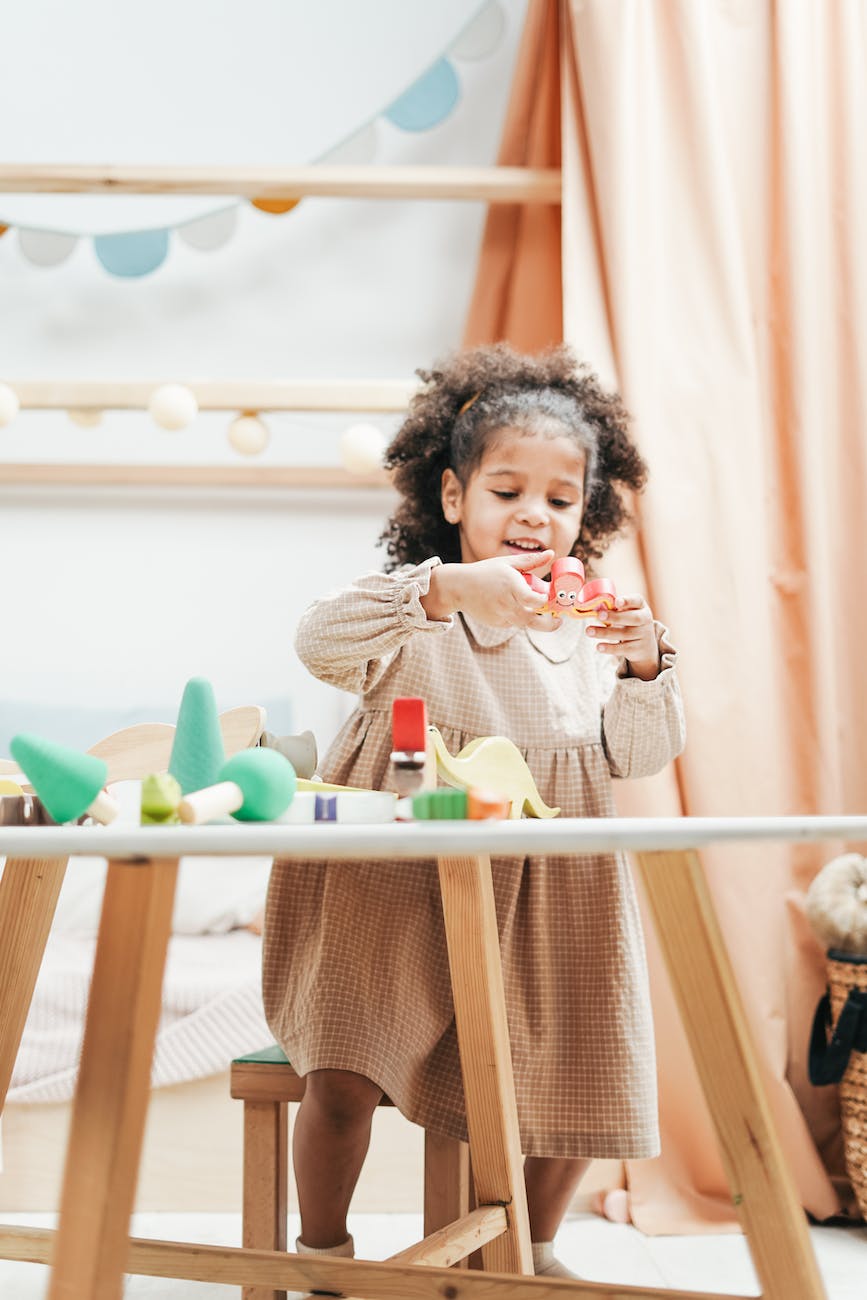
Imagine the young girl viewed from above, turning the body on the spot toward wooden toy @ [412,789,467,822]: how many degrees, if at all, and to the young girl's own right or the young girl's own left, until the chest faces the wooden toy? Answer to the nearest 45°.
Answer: approximately 45° to the young girl's own right

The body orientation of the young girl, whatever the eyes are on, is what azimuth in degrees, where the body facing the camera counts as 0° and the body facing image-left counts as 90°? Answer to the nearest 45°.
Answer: approximately 315°

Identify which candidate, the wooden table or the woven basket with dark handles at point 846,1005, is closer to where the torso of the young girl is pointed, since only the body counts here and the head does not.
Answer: the wooden table

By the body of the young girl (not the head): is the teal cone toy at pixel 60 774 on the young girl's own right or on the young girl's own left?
on the young girl's own right

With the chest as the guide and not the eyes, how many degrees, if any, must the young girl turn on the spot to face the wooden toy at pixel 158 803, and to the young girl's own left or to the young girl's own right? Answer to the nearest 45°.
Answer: approximately 45° to the young girl's own right

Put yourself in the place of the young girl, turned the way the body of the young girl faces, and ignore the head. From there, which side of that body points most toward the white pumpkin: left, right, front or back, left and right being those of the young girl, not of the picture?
left

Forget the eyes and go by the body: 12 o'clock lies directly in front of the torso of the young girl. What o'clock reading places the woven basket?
The woven basket is roughly at 9 o'clock from the young girl.
